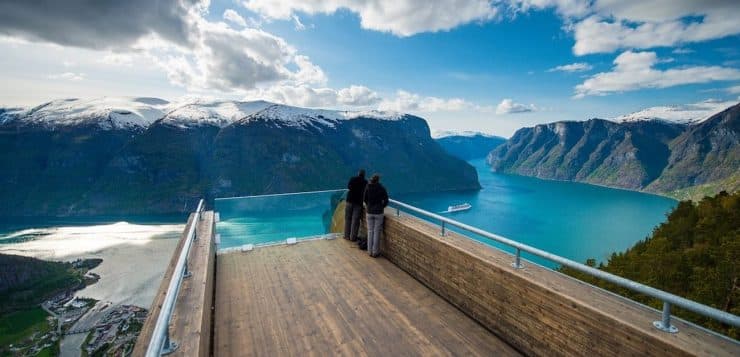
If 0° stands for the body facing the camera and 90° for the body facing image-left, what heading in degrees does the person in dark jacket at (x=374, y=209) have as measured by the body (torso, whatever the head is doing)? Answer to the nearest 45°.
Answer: approximately 180°

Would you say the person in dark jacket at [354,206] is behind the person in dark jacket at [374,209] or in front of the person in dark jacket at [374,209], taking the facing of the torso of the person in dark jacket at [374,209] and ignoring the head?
in front
